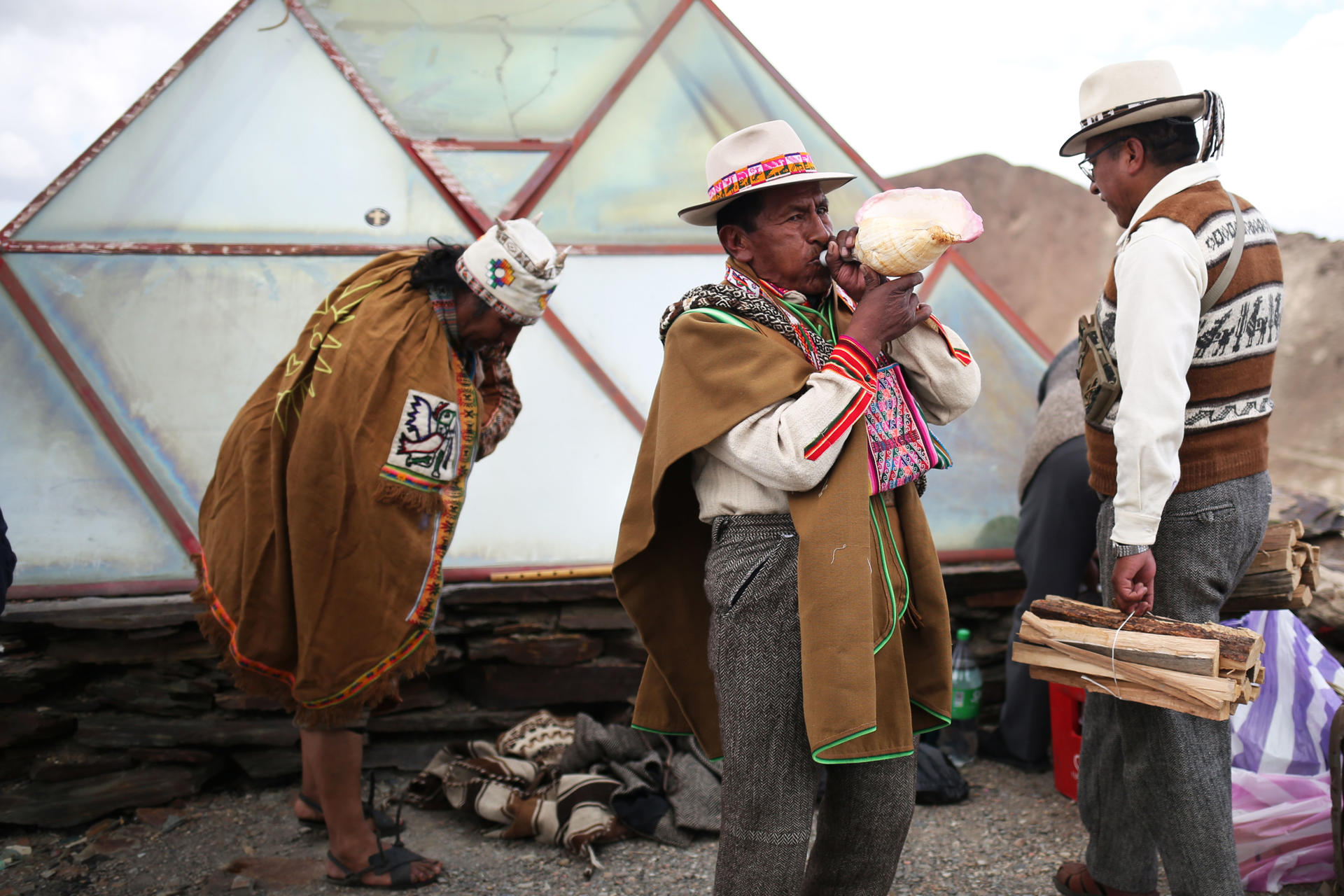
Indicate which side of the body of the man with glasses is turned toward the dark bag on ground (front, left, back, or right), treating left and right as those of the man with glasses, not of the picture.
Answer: front

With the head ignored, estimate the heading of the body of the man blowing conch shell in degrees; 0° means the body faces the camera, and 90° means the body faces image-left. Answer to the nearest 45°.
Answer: approximately 315°

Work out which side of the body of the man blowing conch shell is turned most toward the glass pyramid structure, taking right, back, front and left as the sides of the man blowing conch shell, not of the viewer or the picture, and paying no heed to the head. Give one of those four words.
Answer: back

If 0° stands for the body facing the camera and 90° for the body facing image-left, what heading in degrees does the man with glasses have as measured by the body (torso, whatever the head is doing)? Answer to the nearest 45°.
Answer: approximately 135°

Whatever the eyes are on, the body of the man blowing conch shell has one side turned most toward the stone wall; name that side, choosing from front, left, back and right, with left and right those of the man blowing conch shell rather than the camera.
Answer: back

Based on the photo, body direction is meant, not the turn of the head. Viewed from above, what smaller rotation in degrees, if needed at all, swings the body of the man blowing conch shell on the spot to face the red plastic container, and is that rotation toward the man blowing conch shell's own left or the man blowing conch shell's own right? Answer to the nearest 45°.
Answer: approximately 90° to the man blowing conch shell's own left

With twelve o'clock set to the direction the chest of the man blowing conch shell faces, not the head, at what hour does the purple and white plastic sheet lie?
The purple and white plastic sheet is roughly at 9 o'clock from the man blowing conch shell.

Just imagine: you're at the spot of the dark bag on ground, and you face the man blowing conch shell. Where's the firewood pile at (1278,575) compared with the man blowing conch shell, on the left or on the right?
left

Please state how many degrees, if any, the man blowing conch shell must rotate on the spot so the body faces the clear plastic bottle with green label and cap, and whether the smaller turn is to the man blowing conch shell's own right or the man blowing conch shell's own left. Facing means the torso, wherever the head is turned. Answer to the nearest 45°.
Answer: approximately 135° to the man blowing conch shell's own left

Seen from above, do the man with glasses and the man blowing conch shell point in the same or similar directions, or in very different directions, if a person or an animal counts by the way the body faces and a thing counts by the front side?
very different directions

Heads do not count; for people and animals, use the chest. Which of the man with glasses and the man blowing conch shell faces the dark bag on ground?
the man with glasses

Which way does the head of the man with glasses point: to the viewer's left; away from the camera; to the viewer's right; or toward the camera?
to the viewer's left

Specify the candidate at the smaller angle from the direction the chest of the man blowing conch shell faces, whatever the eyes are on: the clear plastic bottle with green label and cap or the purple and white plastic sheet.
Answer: the purple and white plastic sheet
